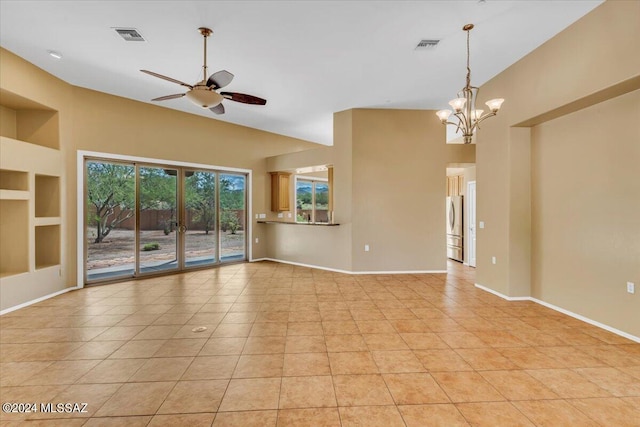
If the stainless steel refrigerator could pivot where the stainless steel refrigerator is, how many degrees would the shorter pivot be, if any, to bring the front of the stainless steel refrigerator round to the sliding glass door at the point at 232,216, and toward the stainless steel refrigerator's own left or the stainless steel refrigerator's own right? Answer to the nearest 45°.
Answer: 0° — it already faces it

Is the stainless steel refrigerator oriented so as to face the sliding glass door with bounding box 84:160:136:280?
yes

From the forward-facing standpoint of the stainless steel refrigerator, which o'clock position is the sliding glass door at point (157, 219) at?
The sliding glass door is roughly at 12 o'clock from the stainless steel refrigerator.

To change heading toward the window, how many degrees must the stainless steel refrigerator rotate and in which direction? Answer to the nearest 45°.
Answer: approximately 45° to its right

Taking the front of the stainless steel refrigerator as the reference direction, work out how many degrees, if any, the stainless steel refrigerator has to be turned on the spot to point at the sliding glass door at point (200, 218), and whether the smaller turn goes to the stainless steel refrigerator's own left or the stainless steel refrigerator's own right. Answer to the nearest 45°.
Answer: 0° — it already faces it

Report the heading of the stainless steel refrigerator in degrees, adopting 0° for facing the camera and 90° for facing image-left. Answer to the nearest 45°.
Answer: approximately 45°
